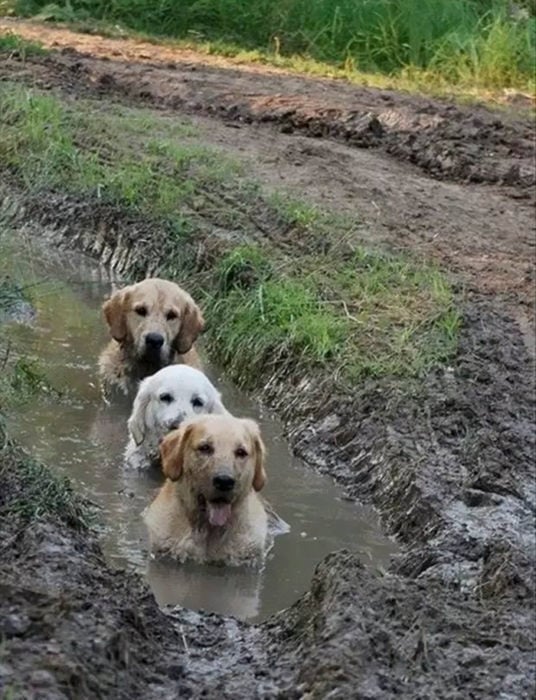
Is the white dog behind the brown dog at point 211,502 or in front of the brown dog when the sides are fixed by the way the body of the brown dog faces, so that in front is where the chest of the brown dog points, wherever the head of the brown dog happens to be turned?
behind

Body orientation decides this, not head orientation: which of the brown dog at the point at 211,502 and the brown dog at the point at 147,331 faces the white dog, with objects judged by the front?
the brown dog at the point at 147,331

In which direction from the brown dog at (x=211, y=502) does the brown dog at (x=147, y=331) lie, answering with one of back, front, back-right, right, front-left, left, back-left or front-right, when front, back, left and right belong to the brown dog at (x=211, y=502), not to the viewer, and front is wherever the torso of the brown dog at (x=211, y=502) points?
back

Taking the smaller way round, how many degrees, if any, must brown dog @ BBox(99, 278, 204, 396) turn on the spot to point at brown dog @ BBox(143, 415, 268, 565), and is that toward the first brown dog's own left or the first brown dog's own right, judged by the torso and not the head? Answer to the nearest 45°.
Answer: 0° — it already faces it

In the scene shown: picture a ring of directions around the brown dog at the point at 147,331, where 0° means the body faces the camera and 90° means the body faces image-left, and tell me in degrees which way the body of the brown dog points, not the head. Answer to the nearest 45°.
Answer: approximately 0°

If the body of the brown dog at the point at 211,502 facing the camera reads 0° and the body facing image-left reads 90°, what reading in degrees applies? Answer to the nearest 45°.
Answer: approximately 0°

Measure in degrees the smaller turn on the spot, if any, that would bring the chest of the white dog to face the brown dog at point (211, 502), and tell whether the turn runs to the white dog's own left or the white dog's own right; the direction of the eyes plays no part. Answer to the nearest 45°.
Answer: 0° — it already faces it
